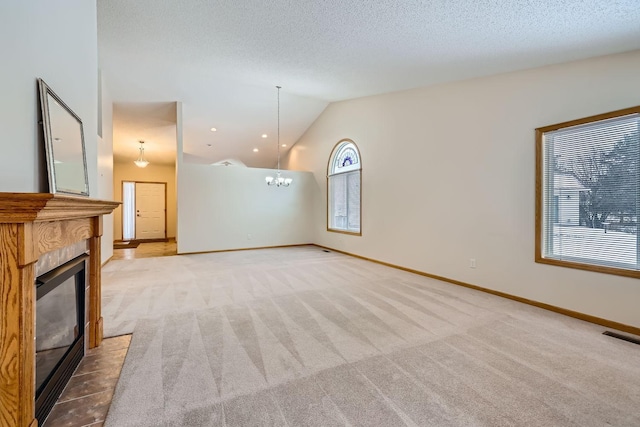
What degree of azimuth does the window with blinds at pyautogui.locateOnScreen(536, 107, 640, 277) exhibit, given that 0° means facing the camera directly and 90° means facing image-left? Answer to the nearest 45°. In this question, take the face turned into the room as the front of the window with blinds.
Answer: approximately 45°

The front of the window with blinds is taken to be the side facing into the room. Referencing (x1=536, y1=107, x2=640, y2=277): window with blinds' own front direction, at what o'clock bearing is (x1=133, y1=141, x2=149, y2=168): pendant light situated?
The pendant light is roughly at 1 o'clock from the window with blinds.

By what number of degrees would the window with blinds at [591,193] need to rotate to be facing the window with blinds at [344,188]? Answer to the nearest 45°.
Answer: approximately 45° to its right

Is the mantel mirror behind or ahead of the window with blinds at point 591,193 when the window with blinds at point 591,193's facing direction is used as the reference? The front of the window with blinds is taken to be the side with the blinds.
ahead

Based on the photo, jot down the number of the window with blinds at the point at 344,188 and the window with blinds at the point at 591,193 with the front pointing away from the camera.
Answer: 0

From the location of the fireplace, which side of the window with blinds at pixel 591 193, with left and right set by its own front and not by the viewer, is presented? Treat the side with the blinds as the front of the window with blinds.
front

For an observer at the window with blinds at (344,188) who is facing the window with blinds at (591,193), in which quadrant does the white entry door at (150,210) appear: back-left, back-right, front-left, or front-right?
back-right

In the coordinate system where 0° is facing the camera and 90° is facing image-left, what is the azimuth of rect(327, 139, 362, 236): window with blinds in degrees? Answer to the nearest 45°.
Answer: approximately 45°

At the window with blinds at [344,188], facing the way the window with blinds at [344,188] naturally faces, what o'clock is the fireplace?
The fireplace is roughly at 11 o'clock from the window with blinds.

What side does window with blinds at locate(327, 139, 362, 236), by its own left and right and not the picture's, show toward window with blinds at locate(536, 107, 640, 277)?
left

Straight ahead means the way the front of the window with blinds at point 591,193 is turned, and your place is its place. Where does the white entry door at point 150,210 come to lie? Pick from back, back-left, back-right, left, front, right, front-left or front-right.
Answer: front-right

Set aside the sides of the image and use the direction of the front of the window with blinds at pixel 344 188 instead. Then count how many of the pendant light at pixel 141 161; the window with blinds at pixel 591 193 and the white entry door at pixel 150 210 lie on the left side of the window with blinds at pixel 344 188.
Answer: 1
